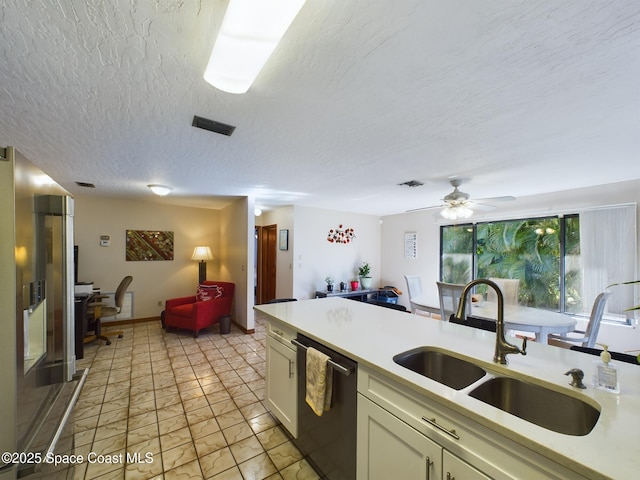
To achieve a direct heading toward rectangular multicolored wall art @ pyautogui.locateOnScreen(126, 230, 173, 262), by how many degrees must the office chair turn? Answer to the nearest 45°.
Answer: approximately 135° to its right

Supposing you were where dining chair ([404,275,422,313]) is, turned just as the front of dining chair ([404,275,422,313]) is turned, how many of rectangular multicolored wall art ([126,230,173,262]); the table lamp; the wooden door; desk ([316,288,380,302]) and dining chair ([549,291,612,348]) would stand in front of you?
1

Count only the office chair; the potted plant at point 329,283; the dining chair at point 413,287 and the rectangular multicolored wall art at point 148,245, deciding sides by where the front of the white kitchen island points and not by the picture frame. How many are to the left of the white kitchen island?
0

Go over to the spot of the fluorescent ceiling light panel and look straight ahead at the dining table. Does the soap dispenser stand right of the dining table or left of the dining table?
right

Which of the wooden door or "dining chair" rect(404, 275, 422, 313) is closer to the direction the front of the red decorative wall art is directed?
the dining chair

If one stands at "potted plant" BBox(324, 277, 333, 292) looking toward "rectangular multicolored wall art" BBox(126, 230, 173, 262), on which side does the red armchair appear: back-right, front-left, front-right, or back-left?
front-left

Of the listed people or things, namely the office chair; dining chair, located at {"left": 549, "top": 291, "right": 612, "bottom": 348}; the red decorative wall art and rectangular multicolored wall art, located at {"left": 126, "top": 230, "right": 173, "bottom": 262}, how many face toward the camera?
2

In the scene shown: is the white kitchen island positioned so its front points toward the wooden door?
no

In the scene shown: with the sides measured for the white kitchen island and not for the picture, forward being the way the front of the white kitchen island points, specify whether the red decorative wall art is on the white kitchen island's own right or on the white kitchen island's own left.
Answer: on the white kitchen island's own right

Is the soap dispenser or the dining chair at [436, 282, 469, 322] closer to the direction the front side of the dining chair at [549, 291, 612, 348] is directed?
the dining chair

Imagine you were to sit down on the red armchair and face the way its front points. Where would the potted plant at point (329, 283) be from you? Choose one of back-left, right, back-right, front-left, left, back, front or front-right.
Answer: back-left

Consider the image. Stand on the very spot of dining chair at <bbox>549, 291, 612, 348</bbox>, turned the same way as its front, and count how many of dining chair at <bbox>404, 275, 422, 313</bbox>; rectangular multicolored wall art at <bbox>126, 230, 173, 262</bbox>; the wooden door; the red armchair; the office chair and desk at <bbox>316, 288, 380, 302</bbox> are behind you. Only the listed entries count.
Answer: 0

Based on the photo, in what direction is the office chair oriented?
to the viewer's left

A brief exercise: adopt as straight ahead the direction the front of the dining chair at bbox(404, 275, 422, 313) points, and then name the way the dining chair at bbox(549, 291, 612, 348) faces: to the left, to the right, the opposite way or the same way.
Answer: the opposite way

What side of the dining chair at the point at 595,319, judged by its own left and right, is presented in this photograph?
left

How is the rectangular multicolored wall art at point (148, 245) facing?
toward the camera

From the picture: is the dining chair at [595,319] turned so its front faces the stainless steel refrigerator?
no

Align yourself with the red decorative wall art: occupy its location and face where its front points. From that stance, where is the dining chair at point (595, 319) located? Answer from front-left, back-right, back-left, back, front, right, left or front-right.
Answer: front-left

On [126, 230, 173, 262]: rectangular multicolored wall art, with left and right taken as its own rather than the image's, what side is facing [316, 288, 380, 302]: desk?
left

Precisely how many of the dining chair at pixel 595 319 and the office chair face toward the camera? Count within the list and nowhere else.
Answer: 0

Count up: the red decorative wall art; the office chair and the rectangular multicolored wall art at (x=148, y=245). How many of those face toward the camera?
2
